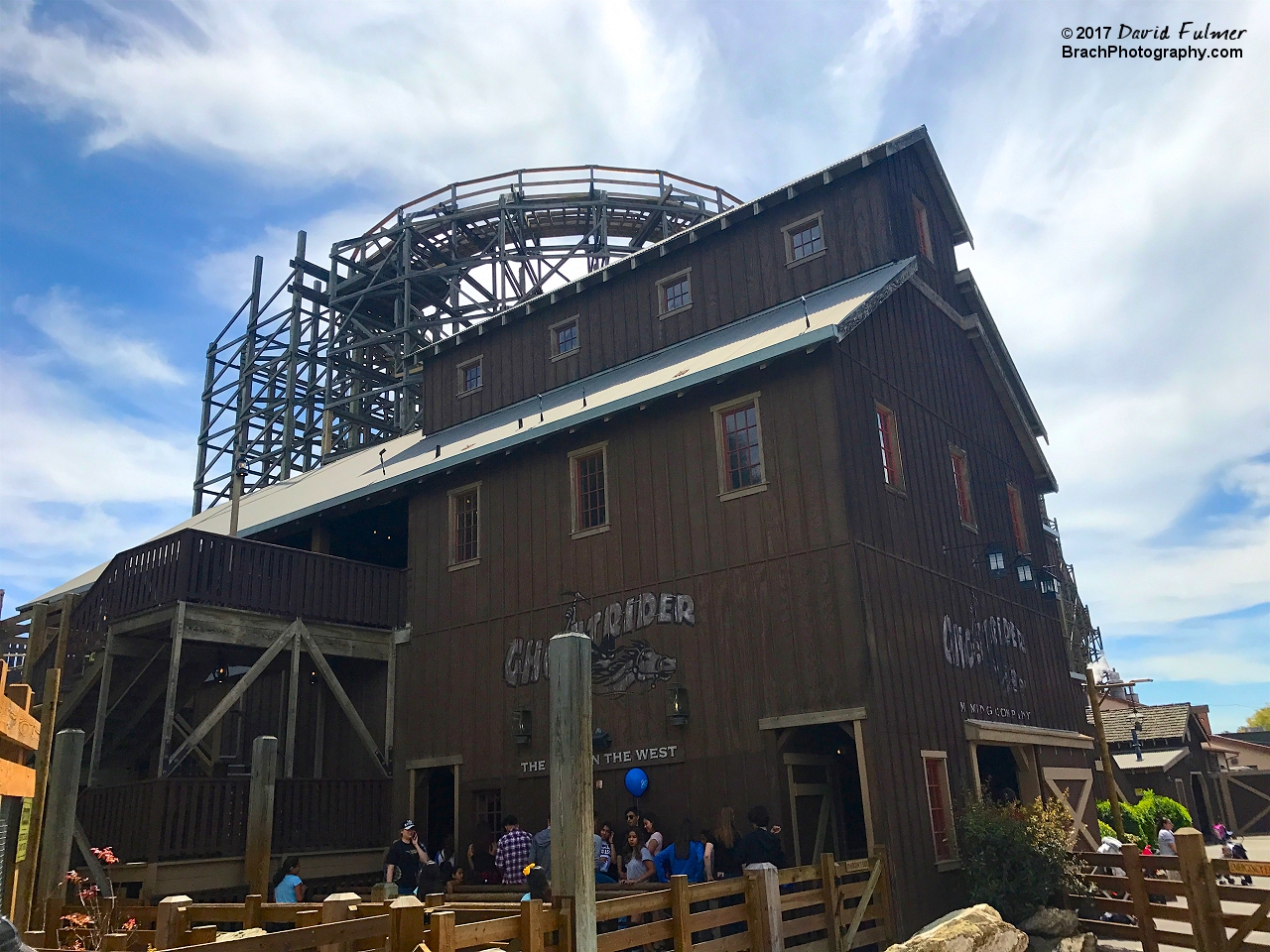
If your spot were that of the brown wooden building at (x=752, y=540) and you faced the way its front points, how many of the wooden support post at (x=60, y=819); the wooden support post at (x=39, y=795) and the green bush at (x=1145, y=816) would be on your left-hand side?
1

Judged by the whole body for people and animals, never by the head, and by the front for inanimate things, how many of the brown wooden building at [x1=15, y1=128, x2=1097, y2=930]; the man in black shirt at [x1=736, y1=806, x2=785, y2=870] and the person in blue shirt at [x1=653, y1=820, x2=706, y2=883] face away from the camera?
2

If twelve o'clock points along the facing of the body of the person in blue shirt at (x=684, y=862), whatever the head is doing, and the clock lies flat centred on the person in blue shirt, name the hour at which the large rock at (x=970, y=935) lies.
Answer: The large rock is roughly at 3 o'clock from the person in blue shirt.

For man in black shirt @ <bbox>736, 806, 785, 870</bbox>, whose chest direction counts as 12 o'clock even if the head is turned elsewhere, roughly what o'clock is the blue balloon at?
The blue balloon is roughly at 11 o'clock from the man in black shirt.

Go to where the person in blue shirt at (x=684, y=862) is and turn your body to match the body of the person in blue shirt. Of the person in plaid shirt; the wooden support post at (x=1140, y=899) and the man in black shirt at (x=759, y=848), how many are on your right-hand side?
2

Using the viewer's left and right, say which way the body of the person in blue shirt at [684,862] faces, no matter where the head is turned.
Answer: facing away from the viewer

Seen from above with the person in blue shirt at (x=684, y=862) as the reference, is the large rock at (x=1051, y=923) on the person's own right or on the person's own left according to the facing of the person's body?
on the person's own right

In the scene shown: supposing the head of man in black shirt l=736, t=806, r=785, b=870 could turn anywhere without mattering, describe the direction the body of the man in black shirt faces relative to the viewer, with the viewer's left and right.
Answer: facing away from the viewer

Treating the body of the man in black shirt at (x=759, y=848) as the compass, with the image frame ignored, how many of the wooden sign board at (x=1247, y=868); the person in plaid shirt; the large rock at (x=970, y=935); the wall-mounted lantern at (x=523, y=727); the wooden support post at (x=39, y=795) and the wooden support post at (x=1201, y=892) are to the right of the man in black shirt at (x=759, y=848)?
3

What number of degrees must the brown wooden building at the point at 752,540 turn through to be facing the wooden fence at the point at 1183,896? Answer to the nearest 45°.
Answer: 0° — it already faces it

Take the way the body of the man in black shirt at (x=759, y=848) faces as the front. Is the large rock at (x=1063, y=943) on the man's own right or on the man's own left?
on the man's own right

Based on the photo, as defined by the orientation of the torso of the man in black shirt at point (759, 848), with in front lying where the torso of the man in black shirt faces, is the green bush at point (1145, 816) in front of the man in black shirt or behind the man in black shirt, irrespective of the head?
in front

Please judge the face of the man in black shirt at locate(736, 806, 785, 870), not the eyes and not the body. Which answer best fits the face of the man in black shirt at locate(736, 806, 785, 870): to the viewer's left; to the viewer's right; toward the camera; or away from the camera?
away from the camera

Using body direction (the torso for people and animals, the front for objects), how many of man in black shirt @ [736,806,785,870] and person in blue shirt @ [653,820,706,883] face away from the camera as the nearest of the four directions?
2

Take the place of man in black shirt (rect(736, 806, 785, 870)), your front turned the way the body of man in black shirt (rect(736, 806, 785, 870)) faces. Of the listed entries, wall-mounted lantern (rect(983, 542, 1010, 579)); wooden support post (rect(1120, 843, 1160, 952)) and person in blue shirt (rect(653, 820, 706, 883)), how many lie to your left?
1

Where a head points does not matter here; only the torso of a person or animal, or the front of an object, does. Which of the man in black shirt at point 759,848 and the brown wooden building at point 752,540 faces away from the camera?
the man in black shirt

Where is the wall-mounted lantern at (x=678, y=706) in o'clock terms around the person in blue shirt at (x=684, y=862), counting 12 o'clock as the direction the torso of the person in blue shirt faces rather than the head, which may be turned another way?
The wall-mounted lantern is roughly at 12 o'clock from the person in blue shirt.
